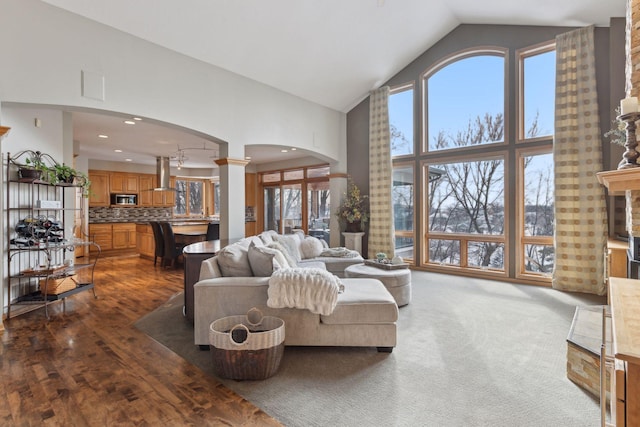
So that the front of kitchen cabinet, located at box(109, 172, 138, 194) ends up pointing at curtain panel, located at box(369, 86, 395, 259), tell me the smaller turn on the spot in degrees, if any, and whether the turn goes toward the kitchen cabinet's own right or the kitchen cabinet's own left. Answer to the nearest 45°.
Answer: approximately 45° to the kitchen cabinet's own left

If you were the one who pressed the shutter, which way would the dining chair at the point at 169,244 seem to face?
facing away from the viewer and to the right of the viewer

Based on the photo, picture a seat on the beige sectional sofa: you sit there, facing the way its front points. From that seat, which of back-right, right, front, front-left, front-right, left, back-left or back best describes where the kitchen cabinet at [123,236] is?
back-left

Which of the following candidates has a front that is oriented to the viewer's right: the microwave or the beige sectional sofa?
the beige sectional sofa

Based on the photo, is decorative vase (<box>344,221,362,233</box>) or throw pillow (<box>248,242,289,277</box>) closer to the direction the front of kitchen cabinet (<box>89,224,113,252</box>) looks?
the throw pillow
